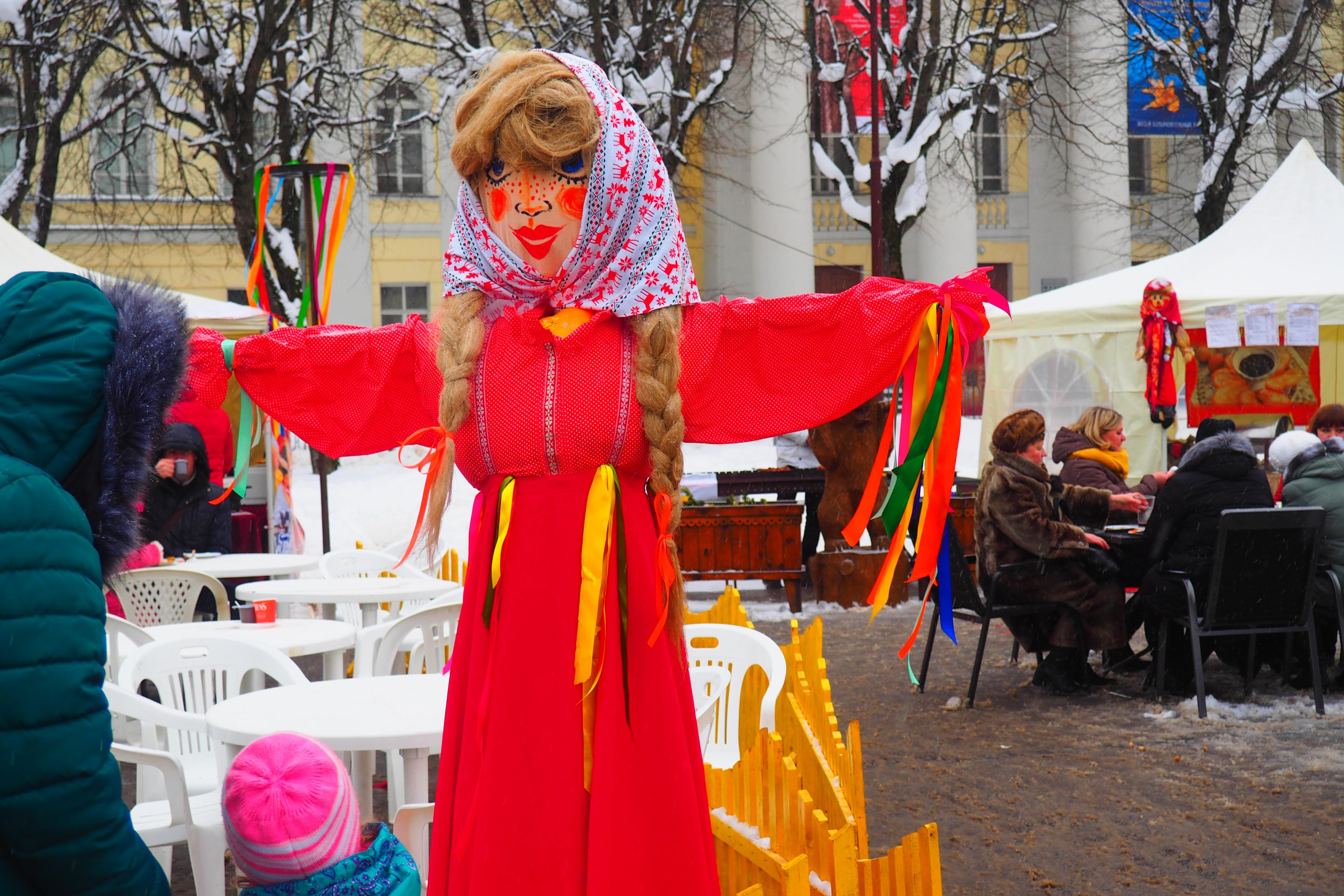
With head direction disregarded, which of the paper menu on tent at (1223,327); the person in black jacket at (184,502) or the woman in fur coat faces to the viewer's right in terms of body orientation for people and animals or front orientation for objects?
the woman in fur coat

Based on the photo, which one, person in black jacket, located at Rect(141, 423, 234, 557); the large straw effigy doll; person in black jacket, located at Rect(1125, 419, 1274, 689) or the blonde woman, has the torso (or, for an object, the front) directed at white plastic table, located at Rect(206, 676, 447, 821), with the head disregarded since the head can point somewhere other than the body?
person in black jacket, located at Rect(141, 423, 234, 557)

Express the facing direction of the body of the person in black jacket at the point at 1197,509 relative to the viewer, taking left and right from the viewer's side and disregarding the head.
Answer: facing away from the viewer and to the left of the viewer

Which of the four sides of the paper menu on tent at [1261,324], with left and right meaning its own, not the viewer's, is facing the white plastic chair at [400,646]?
front

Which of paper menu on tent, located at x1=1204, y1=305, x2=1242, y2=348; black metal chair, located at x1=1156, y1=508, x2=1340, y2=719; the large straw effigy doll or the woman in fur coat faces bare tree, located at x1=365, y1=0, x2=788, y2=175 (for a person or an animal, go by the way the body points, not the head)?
the black metal chair

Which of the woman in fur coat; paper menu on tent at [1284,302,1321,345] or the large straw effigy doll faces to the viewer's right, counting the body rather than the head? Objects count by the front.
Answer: the woman in fur coat

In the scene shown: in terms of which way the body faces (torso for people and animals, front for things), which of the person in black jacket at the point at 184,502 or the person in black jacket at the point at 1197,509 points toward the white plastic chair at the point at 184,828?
the person in black jacket at the point at 184,502

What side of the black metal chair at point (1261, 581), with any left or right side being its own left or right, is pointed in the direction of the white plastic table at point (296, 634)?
left

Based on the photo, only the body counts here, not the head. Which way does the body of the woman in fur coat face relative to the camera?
to the viewer's right

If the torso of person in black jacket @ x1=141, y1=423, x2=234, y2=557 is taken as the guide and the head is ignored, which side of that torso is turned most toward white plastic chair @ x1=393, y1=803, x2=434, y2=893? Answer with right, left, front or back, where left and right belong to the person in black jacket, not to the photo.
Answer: front
